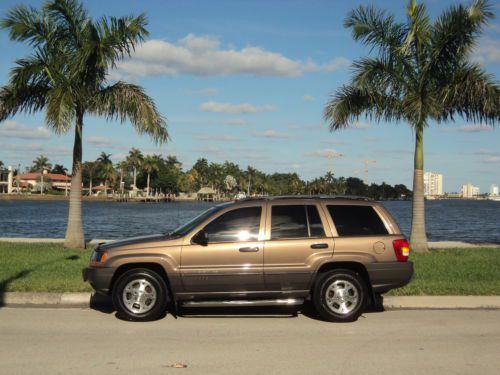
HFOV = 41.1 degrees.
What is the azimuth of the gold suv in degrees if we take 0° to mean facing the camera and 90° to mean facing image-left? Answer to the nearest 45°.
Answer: approximately 90°

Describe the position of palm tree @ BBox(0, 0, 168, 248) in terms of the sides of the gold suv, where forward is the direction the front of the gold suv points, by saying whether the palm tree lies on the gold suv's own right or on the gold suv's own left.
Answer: on the gold suv's own right

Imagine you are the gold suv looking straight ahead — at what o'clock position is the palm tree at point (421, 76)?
The palm tree is roughly at 4 o'clock from the gold suv.
